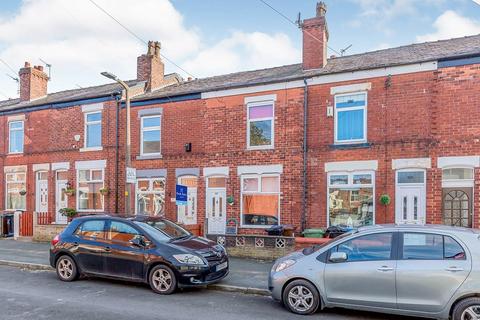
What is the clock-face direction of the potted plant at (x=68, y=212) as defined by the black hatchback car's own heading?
The potted plant is roughly at 7 o'clock from the black hatchback car.

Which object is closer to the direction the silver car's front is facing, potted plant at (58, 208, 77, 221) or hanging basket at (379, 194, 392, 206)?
the potted plant

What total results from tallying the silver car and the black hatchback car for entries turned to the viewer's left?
1

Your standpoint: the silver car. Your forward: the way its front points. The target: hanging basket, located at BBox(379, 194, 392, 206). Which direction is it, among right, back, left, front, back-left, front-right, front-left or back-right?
right

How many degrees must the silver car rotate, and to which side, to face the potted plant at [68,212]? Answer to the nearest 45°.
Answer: approximately 45° to its right

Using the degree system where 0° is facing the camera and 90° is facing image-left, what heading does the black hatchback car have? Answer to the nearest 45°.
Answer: approximately 315°

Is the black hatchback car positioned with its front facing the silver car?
yes

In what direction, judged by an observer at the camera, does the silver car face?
facing to the left of the viewer
